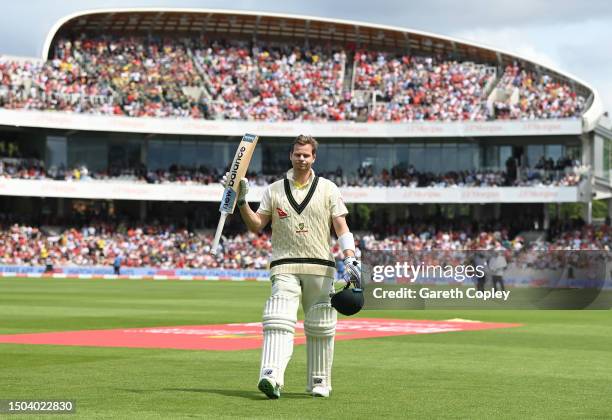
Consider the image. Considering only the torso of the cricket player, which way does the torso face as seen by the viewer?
toward the camera
